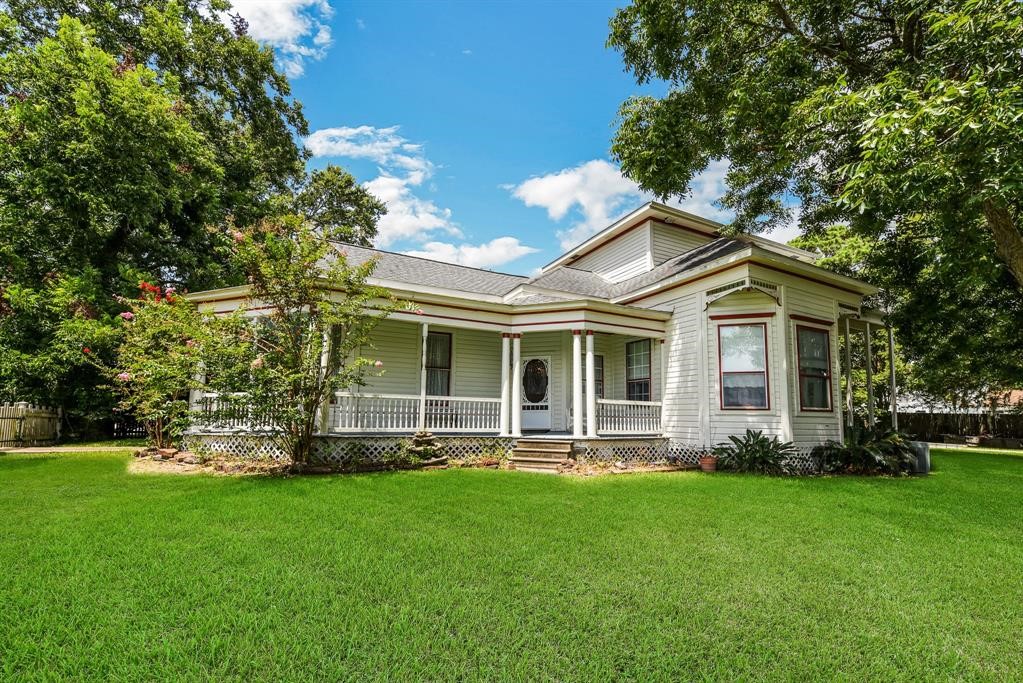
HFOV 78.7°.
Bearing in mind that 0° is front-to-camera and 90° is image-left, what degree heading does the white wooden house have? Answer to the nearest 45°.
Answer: approximately 0°

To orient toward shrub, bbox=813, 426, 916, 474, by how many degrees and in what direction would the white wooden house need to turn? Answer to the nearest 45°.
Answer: approximately 90° to its left

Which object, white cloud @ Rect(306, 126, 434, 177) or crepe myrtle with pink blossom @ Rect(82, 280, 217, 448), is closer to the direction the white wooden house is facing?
the crepe myrtle with pink blossom

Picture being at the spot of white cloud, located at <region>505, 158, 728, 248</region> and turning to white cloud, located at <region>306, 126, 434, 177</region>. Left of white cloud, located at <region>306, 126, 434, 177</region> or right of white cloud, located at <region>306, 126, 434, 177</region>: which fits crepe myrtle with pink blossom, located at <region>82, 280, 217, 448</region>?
left

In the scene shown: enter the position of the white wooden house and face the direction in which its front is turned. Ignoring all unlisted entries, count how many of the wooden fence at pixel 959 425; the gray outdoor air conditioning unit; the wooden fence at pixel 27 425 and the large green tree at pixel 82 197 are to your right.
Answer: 2

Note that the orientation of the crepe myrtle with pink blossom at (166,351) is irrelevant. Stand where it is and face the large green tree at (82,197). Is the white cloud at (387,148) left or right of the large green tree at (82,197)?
right

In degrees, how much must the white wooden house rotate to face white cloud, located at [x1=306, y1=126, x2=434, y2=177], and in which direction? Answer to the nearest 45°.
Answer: approximately 135° to its right

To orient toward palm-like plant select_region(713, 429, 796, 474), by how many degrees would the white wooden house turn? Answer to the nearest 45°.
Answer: approximately 45° to its left

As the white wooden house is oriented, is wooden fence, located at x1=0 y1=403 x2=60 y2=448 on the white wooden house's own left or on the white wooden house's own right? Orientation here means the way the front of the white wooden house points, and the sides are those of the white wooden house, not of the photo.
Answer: on the white wooden house's own right

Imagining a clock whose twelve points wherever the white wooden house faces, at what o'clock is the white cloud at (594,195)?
The white cloud is roughly at 6 o'clock from the white wooden house.

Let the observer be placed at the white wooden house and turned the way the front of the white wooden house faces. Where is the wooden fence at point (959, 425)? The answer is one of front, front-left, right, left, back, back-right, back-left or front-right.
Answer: back-left

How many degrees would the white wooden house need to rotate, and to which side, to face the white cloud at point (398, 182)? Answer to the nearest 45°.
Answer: approximately 135° to its right

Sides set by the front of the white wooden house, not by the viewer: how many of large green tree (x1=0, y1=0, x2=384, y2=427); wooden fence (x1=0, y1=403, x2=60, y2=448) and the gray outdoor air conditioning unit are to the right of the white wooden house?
2
